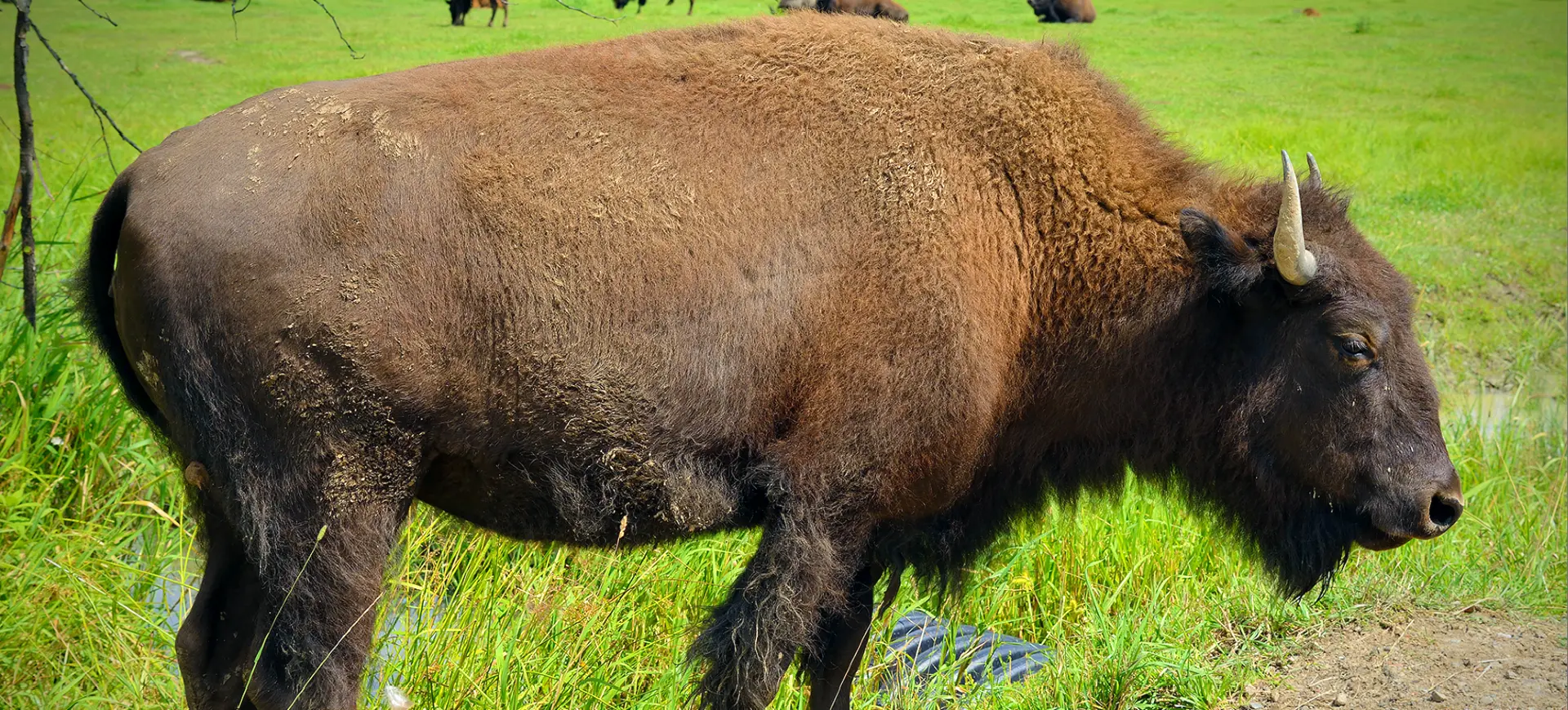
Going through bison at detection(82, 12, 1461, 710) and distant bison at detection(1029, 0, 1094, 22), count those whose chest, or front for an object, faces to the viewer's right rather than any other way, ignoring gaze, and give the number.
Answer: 1

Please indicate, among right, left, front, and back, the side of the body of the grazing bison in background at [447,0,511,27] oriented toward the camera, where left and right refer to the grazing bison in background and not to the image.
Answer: left

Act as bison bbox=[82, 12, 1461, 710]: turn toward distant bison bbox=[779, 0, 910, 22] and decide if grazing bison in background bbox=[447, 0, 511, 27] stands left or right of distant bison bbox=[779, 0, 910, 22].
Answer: left

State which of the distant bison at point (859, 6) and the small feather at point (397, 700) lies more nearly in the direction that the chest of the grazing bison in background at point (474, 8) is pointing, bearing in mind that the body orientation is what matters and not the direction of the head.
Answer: the small feather

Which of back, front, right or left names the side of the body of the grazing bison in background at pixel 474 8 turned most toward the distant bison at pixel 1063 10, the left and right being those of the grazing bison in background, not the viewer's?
back

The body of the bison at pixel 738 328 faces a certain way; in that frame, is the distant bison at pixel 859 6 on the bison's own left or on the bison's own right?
on the bison's own left

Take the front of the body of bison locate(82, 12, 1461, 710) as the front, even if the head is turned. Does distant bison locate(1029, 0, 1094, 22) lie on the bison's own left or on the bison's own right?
on the bison's own left

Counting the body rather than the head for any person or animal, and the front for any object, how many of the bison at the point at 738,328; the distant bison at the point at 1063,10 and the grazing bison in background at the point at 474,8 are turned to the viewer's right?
1

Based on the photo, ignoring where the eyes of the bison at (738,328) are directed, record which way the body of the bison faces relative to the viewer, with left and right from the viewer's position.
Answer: facing to the right of the viewer

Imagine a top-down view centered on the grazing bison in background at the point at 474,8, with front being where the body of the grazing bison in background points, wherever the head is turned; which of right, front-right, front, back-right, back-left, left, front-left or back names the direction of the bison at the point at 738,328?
left

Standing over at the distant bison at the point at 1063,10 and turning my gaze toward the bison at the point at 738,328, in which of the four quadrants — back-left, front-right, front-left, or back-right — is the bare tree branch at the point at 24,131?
front-right

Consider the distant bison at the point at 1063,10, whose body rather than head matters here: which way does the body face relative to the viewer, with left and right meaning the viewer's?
facing to the left of the viewer

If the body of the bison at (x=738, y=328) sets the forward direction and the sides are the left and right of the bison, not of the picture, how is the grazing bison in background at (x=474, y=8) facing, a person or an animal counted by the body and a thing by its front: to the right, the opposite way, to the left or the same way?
the opposite way

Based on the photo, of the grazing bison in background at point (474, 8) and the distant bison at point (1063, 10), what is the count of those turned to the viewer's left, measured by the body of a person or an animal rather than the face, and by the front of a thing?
2

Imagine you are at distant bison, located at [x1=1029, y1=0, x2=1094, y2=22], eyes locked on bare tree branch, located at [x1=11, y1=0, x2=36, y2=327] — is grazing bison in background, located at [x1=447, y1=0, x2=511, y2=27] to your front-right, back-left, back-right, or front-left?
front-right

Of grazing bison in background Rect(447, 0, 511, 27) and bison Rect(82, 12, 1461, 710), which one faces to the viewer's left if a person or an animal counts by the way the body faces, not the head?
the grazing bison in background
